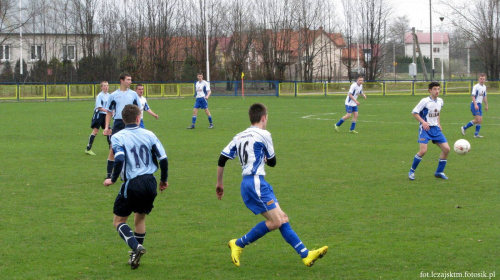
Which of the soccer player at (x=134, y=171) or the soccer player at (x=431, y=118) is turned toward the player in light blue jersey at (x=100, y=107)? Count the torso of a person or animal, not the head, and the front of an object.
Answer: the soccer player at (x=134, y=171)

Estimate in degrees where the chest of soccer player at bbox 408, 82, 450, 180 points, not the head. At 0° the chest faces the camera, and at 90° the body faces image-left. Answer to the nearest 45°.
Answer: approximately 315°

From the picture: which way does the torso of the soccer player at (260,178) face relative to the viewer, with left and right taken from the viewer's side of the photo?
facing away from the viewer and to the right of the viewer

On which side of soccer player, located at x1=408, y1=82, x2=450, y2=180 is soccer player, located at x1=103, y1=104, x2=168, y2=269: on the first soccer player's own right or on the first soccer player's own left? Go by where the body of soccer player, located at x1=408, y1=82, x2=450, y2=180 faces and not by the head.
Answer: on the first soccer player's own right

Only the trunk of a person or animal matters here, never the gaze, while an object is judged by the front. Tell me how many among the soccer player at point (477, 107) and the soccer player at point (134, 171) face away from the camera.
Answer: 1

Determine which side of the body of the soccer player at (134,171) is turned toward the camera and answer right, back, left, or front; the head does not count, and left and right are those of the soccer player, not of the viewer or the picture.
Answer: back

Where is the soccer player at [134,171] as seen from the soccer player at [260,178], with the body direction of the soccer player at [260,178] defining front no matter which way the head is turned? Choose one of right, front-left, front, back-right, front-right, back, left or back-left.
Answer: back-left

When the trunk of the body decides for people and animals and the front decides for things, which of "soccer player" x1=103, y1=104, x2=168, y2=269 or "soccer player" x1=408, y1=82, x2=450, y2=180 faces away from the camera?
"soccer player" x1=103, y1=104, x2=168, y2=269

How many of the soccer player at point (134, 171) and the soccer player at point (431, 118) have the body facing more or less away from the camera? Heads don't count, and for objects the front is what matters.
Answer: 1

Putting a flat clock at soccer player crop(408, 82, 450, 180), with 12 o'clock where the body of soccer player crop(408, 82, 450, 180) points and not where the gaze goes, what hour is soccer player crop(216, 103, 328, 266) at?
soccer player crop(216, 103, 328, 266) is roughly at 2 o'clock from soccer player crop(408, 82, 450, 180).
